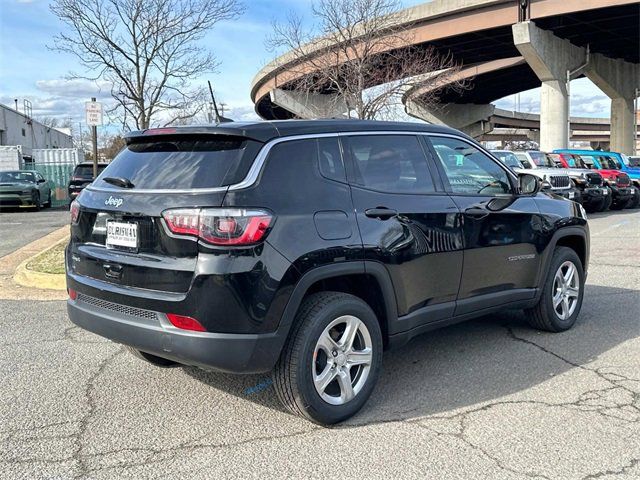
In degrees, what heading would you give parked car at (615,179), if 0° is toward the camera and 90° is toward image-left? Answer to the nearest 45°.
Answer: approximately 315°

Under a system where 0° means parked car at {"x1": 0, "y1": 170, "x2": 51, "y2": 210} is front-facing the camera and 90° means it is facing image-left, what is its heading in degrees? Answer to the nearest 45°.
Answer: approximately 45°

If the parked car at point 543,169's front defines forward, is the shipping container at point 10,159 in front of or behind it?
behind

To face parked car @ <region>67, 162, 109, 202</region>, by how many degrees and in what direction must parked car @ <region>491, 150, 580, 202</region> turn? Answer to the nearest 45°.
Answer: approximately 135° to its right

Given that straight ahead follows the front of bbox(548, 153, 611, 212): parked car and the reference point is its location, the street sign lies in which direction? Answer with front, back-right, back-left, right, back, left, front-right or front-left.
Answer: right

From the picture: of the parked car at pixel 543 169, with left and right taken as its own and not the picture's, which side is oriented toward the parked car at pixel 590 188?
left

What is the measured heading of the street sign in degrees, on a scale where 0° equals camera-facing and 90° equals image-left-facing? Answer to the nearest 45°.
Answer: approximately 0°

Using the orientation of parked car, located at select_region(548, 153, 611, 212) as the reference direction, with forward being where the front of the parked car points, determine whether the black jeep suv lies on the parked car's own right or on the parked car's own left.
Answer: on the parked car's own right

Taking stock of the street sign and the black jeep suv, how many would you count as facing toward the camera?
1

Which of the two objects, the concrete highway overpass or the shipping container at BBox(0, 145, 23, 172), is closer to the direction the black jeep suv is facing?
the concrete highway overpass
